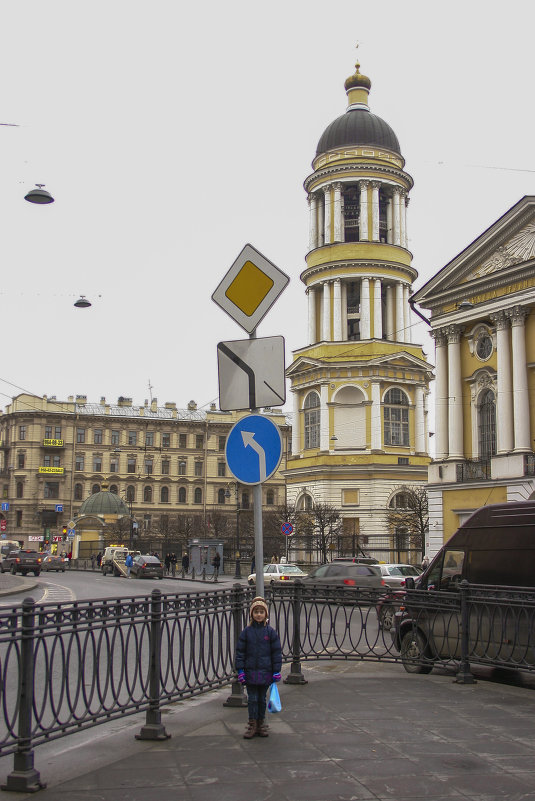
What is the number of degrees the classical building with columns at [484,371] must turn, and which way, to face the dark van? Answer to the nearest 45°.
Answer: approximately 45° to its left

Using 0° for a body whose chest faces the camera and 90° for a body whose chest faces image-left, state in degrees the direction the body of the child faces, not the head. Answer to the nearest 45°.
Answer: approximately 0°

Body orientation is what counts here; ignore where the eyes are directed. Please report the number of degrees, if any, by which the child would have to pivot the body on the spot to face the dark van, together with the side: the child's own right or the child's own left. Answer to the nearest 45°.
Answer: approximately 135° to the child's own left

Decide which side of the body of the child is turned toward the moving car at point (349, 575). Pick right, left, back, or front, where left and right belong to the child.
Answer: back

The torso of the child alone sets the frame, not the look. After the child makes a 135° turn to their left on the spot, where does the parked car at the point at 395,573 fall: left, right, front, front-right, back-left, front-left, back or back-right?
front-left

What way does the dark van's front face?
to the viewer's left

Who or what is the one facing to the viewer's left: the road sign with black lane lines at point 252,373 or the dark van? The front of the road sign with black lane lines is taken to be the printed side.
the dark van

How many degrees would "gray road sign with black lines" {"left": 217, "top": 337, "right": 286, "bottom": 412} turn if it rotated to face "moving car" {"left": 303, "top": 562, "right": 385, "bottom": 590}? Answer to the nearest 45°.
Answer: approximately 180°
